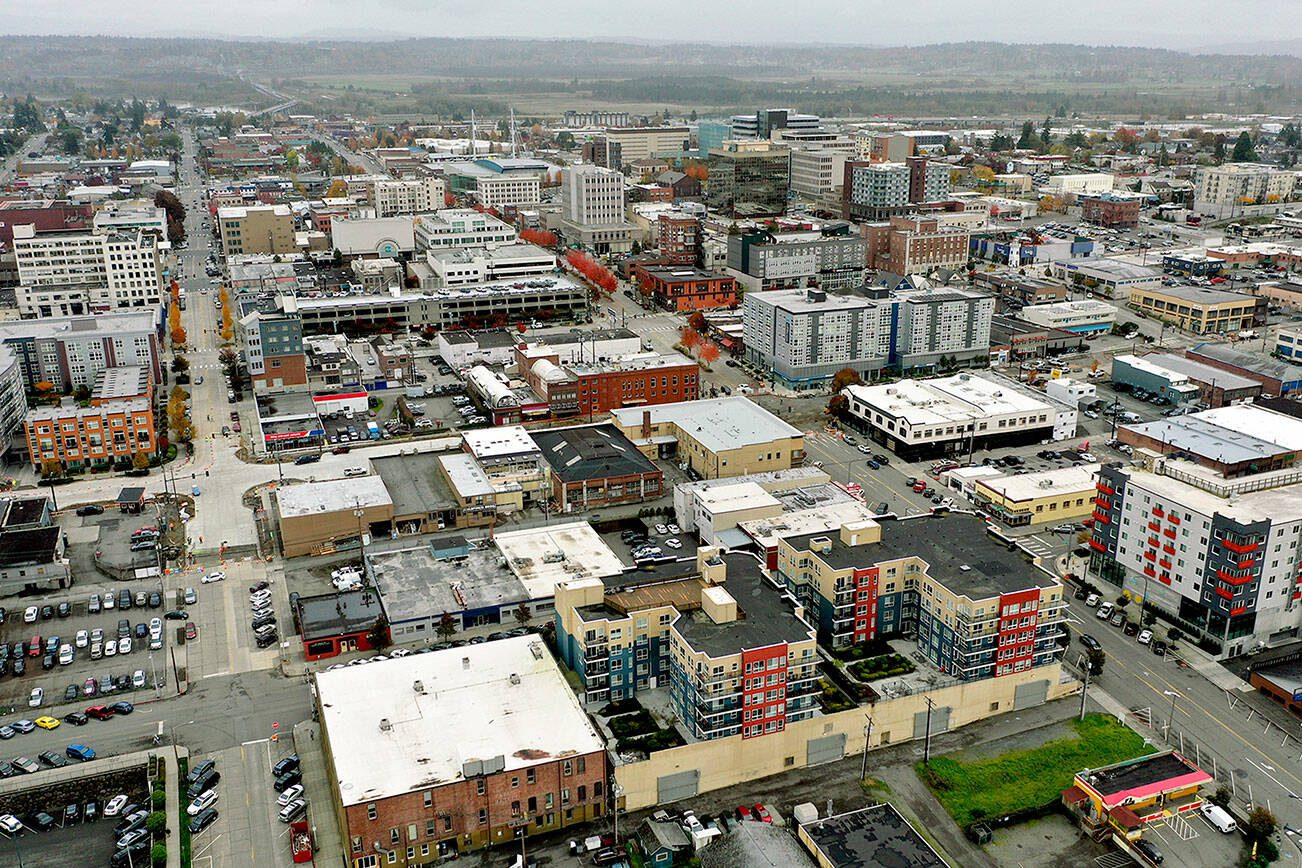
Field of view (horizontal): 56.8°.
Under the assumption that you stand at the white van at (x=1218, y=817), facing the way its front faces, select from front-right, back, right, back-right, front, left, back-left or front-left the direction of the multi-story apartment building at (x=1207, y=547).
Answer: front-right

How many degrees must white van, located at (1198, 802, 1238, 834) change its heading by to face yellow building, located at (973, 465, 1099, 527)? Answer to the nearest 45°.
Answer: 0° — it already faces it

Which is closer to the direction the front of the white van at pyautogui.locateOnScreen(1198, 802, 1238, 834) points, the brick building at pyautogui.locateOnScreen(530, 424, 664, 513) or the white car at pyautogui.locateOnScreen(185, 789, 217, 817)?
the brick building

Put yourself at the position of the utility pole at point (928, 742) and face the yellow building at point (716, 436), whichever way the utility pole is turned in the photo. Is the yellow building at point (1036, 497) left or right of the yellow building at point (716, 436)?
right

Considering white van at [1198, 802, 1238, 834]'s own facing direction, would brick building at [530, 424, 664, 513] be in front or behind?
in front

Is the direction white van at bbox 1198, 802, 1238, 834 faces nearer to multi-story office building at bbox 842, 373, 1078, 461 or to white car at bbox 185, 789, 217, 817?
the multi-story office building

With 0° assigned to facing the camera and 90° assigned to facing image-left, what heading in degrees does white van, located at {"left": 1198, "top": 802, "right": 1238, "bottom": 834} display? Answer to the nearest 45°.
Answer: approximately 135°

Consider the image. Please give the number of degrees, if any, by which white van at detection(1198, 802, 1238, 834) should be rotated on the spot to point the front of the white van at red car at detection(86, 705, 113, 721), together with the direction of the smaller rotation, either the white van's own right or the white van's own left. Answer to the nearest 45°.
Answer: approximately 45° to the white van's own left

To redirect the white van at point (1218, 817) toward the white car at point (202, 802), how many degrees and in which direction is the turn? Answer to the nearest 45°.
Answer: approximately 90° to its left

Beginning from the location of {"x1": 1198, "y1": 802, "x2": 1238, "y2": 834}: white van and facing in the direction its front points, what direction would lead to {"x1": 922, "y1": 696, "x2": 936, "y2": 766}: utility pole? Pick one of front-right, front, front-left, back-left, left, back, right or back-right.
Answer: front-left

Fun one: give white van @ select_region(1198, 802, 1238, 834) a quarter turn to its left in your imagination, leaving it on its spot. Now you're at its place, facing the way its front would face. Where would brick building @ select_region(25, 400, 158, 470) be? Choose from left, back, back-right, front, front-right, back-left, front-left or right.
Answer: front-right

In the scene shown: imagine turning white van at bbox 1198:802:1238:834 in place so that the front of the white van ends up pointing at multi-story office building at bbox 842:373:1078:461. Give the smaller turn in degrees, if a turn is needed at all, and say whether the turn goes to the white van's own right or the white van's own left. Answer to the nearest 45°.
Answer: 0° — it already faces it
